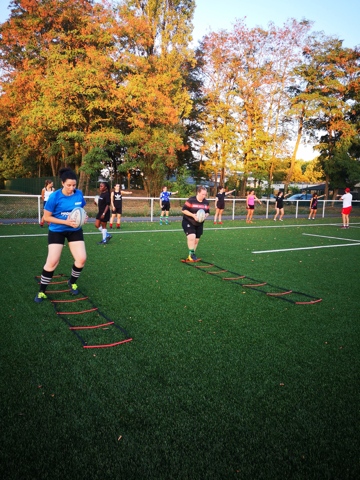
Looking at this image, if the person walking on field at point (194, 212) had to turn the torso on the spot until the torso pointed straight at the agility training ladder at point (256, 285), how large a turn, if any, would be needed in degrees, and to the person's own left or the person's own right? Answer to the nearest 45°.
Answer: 0° — they already face it

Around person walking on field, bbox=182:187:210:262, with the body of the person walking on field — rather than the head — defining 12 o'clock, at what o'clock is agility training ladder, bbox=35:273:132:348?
The agility training ladder is roughly at 2 o'clock from the person walking on field.

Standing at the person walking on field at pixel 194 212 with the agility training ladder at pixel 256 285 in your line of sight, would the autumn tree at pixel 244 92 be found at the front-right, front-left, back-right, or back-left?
back-left

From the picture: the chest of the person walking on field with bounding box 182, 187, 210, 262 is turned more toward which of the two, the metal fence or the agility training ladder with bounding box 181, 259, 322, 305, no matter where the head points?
the agility training ladder

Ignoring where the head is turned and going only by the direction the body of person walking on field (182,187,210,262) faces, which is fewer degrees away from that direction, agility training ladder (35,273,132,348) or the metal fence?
the agility training ladder

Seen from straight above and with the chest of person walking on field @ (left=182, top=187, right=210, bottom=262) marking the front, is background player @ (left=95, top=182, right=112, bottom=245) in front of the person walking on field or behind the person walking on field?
behind

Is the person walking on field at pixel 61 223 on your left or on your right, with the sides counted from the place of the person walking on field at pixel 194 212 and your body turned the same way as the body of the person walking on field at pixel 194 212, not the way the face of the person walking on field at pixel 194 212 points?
on your right

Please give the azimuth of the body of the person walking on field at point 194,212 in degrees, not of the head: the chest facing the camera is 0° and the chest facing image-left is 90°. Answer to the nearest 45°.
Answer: approximately 315°

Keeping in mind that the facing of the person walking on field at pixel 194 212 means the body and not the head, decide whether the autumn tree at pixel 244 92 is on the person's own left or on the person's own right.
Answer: on the person's own left

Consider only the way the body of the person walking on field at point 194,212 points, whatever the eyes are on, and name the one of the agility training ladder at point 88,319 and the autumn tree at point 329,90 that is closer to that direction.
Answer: the agility training ladder
